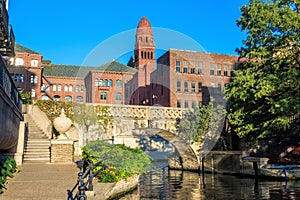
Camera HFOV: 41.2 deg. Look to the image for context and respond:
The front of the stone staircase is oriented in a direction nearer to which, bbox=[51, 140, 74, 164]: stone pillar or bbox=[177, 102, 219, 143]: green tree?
the stone pillar

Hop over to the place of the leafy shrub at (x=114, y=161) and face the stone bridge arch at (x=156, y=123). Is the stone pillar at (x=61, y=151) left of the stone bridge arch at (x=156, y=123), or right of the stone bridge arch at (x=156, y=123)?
left

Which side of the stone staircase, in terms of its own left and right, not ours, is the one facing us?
front

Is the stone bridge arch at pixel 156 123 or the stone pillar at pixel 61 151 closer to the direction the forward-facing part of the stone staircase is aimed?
the stone pillar

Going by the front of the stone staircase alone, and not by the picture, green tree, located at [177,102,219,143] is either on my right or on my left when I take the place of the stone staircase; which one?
on my left

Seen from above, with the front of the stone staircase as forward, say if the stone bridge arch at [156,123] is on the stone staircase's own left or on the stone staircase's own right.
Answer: on the stone staircase's own left

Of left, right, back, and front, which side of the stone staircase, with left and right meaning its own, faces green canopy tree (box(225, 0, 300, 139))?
left

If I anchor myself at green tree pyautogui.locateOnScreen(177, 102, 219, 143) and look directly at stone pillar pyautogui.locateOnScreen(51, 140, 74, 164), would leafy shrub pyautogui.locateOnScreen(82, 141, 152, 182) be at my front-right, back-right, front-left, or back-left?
front-left

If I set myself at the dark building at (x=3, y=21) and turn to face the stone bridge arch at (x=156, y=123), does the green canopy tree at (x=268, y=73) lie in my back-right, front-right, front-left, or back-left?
front-right

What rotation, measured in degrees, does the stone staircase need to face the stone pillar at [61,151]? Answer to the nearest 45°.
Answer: approximately 45° to its left
